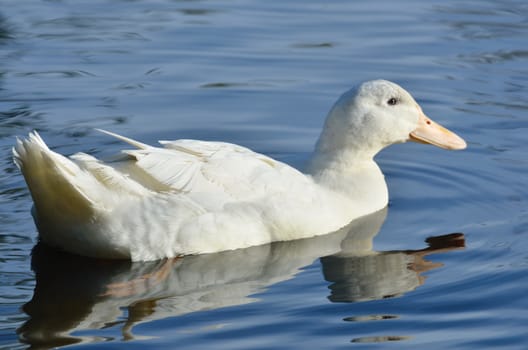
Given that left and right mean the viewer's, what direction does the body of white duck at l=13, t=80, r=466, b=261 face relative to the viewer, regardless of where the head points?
facing away from the viewer and to the right of the viewer
